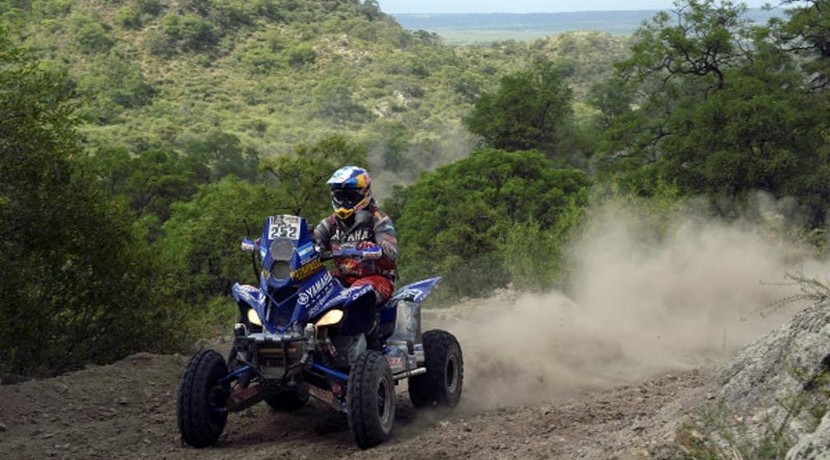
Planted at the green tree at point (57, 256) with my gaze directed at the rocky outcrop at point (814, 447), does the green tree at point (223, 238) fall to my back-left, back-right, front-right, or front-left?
back-left

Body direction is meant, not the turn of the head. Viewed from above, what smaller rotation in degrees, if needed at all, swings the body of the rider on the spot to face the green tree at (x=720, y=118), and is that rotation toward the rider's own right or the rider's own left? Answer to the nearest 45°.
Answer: approximately 180°

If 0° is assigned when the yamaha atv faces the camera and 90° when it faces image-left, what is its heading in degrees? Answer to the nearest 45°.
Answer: approximately 45°

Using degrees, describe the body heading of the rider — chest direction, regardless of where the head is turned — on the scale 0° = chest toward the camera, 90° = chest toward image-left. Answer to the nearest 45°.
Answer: approximately 45°

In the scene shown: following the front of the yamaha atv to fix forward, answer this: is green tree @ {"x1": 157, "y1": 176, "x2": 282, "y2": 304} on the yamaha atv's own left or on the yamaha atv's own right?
on the yamaha atv's own right

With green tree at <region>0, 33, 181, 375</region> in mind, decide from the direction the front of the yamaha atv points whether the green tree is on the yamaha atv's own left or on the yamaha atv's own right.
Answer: on the yamaha atv's own right

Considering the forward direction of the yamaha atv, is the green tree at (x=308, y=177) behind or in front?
behind

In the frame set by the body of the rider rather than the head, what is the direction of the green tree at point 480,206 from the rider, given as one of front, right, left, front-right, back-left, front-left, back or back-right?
back-right

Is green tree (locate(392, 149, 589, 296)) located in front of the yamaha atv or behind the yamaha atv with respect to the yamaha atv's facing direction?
behind

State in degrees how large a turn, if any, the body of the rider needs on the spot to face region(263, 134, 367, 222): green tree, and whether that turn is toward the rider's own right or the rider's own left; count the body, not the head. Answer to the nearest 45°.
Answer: approximately 135° to the rider's own right
